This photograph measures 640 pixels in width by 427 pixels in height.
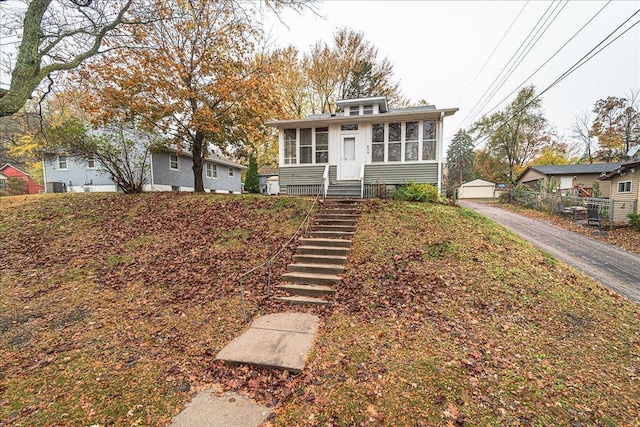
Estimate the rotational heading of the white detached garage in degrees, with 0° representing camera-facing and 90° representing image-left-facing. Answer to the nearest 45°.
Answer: approximately 0°

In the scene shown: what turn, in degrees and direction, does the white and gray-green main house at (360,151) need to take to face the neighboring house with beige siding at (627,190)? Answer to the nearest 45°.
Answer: approximately 90° to its left

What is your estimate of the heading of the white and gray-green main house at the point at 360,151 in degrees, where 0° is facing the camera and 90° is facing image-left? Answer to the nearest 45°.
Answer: approximately 0°

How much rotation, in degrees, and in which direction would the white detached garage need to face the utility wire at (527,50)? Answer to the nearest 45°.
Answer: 0° — it already faces it

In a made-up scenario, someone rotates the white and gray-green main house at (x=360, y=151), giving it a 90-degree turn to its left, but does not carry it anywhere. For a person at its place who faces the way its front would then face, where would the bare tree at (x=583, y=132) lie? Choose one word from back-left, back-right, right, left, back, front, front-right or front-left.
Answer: front-left

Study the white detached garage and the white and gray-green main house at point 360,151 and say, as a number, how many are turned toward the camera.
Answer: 2

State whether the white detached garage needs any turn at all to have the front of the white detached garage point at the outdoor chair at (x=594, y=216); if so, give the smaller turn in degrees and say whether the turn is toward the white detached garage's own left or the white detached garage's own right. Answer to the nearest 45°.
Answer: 0° — it already faces it
